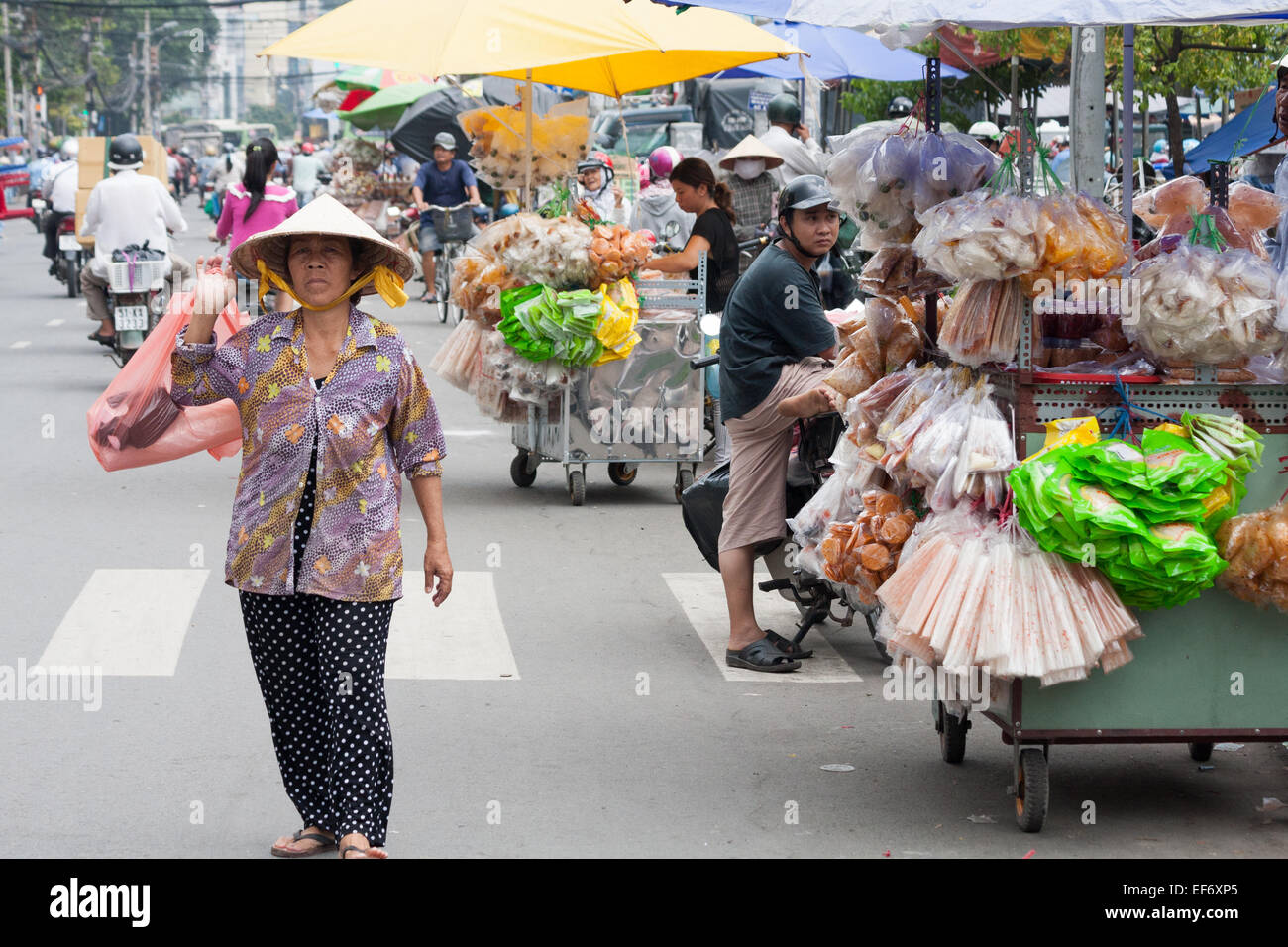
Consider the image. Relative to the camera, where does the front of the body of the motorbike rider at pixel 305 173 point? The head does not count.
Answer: away from the camera

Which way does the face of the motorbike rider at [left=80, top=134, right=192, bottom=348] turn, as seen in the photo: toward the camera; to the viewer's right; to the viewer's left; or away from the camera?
away from the camera

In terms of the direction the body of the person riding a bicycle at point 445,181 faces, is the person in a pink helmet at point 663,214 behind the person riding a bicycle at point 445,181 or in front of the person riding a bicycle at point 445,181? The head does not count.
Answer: in front

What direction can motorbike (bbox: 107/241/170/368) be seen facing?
away from the camera

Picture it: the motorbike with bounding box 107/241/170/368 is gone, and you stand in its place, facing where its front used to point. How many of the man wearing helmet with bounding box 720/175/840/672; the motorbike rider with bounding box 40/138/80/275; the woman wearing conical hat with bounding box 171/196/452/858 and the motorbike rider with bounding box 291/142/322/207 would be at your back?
2

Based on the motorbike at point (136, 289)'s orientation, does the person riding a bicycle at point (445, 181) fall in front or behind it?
in front

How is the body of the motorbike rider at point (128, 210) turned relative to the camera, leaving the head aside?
away from the camera

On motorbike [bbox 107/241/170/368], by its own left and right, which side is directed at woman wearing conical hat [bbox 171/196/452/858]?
back

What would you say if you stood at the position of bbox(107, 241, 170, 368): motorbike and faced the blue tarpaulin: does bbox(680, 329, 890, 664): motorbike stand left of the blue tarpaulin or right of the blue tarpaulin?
right

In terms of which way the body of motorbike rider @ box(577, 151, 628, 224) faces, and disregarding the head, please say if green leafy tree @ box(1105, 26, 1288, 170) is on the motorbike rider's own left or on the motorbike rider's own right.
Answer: on the motorbike rider's own left

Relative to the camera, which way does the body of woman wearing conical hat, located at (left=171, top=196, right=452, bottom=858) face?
toward the camera
